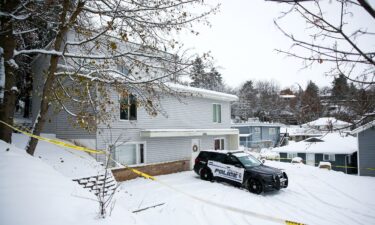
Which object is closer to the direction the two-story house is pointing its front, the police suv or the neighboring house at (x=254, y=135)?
the police suv

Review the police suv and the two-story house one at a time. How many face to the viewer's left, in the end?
0

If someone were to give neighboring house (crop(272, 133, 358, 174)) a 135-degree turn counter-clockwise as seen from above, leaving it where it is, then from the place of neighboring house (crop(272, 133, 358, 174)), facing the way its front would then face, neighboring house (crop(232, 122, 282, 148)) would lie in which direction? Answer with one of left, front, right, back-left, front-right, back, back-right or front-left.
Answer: back-left

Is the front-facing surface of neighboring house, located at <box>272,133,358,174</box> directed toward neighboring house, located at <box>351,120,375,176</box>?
no

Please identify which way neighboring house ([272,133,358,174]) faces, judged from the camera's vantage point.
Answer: facing the viewer and to the left of the viewer

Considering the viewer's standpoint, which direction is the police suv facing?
facing the viewer and to the right of the viewer

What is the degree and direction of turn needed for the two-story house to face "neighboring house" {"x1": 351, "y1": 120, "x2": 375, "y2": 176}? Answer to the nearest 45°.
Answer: approximately 45° to its left

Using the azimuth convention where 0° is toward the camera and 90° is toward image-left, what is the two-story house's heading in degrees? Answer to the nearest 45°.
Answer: approximately 315°

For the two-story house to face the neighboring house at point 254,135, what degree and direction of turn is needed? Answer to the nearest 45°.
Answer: approximately 90° to its left

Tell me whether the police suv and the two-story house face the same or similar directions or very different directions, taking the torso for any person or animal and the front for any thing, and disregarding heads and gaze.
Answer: same or similar directions

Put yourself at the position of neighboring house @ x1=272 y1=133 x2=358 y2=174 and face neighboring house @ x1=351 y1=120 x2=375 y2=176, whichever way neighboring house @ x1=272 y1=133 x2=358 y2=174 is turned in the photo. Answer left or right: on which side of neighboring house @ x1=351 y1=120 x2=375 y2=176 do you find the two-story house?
right

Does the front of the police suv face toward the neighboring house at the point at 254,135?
no

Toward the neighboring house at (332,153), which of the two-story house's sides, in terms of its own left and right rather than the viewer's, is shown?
left

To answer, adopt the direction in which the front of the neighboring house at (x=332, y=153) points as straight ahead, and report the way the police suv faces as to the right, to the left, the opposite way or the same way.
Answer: to the left

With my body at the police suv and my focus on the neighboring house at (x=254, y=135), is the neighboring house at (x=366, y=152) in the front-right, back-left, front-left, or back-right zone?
front-right

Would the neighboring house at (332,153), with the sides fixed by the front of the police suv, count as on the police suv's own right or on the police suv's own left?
on the police suv's own left

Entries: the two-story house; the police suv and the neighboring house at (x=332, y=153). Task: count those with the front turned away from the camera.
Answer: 0

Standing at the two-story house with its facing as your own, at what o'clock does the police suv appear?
The police suv is roughly at 12 o'clock from the two-story house.
